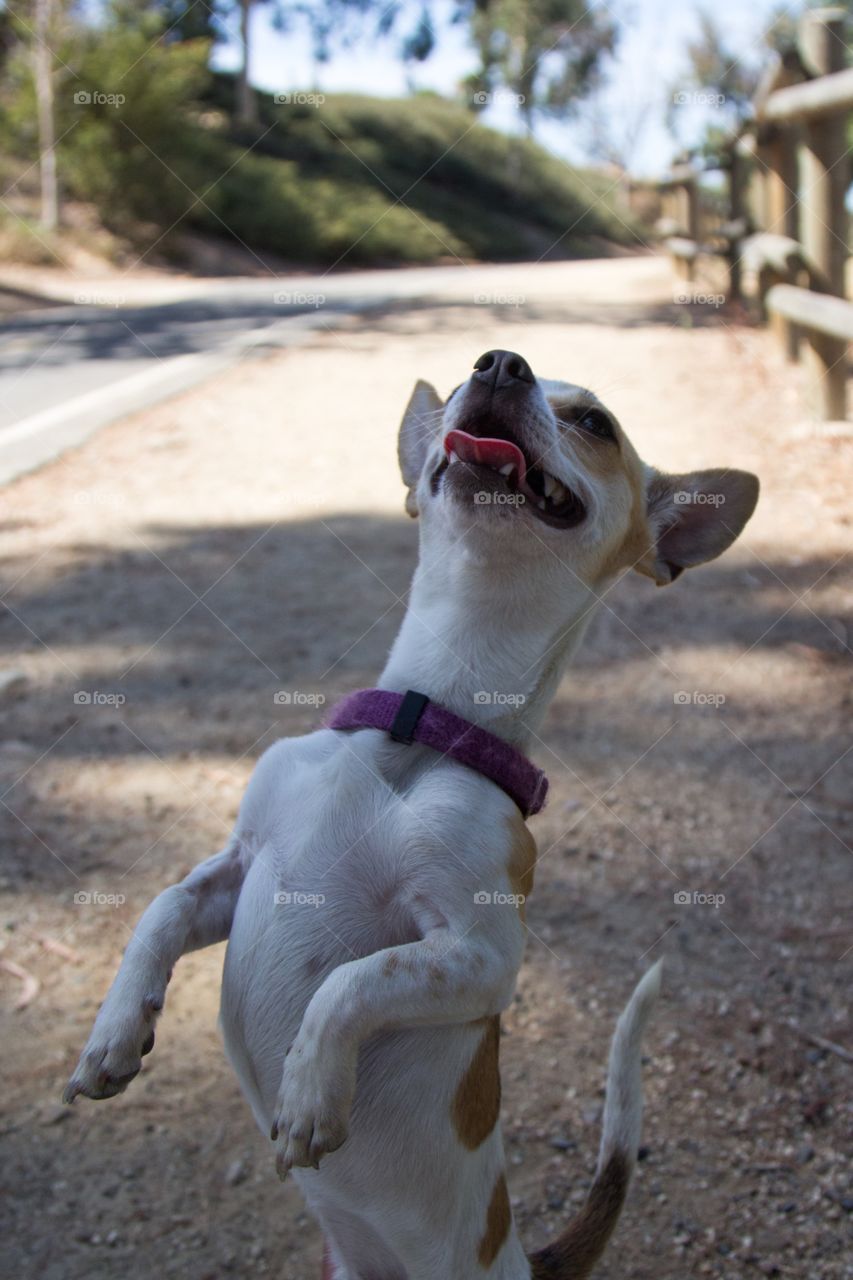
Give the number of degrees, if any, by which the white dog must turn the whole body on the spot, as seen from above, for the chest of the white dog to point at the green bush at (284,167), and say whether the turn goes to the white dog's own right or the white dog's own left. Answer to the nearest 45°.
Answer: approximately 135° to the white dog's own right

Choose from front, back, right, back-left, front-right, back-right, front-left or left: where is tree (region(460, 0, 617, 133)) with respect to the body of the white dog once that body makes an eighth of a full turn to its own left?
back

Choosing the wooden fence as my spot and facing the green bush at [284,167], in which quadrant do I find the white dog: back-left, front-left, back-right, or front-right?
back-left

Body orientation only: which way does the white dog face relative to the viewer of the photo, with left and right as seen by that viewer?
facing the viewer and to the left of the viewer

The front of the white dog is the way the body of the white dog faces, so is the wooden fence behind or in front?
behind
